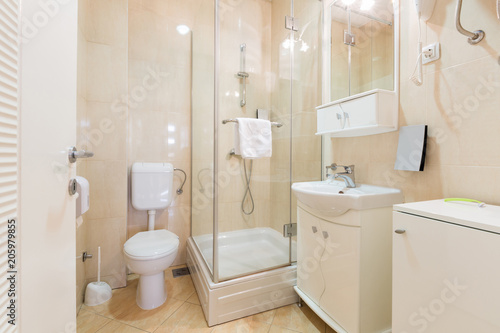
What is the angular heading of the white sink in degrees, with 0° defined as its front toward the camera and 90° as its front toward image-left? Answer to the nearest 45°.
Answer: approximately 45°

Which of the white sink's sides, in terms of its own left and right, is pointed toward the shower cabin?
right

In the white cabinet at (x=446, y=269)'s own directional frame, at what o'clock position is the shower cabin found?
The shower cabin is roughly at 2 o'clock from the white cabinet.

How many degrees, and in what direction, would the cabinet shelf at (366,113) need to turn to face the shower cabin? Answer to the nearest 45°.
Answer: approximately 45° to its right

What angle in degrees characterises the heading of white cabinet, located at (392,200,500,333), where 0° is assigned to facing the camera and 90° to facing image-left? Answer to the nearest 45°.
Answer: approximately 45°

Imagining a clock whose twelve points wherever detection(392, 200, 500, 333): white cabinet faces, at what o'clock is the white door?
The white door is roughly at 12 o'clock from the white cabinet.

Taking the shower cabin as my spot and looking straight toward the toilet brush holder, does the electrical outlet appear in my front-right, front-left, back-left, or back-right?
back-left
